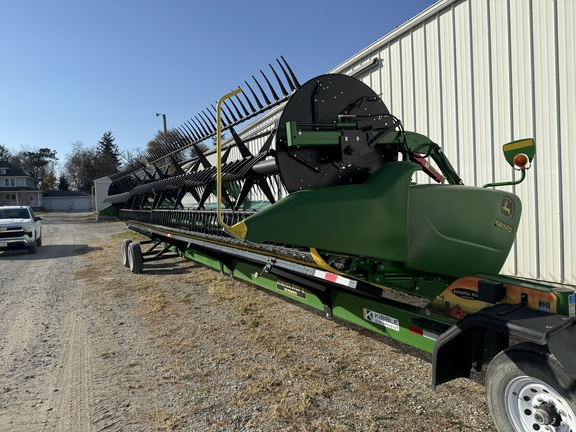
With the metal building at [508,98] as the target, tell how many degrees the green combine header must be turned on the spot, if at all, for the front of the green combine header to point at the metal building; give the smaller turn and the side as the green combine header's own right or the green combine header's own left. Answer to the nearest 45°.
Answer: approximately 180°

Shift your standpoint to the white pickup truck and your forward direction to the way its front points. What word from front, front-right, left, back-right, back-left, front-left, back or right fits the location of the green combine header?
front-left

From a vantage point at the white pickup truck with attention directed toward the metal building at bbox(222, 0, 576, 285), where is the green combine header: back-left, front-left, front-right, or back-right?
front-right

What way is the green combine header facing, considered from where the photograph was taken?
facing the viewer and to the left of the viewer

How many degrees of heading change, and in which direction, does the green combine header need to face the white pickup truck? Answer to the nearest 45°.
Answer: approximately 90° to its right

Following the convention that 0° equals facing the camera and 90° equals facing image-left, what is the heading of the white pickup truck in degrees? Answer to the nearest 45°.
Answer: approximately 45°

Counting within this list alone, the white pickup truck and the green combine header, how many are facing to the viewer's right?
0

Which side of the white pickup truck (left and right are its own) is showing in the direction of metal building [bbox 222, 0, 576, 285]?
left
